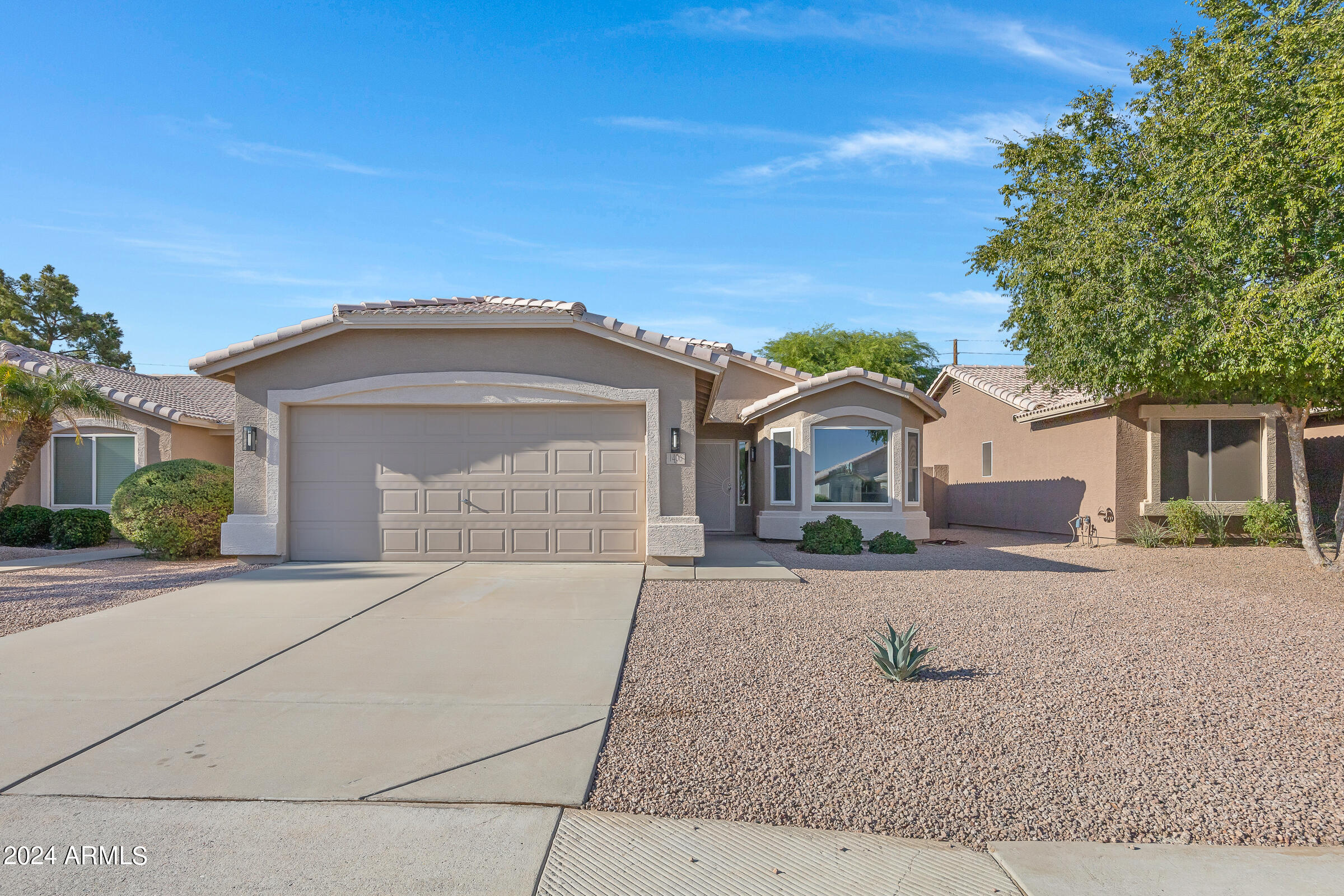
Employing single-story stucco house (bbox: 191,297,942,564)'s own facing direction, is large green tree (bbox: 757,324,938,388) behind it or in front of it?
behind

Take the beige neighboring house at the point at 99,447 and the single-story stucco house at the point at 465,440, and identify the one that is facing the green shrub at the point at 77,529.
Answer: the beige neighboring house

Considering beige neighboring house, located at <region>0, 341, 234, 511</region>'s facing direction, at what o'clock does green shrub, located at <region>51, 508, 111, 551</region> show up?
The green shrub is roughly at 12 o'clock from the beige neighboring house.

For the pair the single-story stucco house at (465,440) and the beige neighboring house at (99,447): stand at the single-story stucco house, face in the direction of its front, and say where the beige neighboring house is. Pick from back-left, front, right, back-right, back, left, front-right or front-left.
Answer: back-right

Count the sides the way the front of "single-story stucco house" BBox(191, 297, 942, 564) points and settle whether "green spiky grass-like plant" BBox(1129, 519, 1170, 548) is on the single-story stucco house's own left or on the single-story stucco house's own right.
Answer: on the single-story stucco house's own left

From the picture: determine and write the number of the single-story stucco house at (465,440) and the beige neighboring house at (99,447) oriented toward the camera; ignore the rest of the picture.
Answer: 2

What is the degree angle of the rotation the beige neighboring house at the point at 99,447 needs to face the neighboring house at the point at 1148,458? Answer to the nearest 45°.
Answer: approximately 45° to its left

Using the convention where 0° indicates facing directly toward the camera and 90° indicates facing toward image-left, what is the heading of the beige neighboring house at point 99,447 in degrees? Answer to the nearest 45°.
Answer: approximately 0°

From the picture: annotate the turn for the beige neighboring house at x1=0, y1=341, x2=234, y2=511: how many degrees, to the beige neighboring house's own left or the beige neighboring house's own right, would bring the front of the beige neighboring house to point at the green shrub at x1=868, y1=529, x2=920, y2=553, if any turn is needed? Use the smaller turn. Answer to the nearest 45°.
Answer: approximately 45° to the beige neighboring house's own left

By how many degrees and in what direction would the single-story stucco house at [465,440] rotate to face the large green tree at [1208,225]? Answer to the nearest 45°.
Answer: approximately 90° to its left

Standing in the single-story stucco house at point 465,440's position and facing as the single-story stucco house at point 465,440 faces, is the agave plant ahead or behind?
ahead
